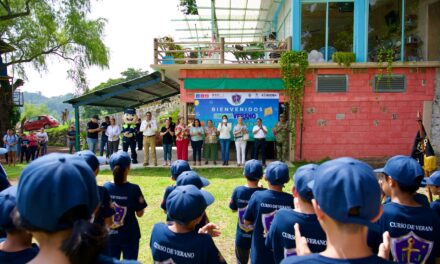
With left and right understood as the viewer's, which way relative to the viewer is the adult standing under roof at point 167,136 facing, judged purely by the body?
facing the viewer

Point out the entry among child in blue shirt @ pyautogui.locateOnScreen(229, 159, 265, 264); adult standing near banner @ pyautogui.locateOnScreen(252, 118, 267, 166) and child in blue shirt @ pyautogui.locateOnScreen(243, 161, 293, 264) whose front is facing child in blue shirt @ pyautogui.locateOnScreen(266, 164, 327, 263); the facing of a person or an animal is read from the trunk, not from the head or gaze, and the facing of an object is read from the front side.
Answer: the adult standing near banner

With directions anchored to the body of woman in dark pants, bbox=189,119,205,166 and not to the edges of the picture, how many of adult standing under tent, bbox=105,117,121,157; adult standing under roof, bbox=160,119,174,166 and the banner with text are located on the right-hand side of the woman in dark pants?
2

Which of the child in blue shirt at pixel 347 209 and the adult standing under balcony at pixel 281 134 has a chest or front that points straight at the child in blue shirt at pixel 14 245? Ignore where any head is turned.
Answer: the adult standing under balcony

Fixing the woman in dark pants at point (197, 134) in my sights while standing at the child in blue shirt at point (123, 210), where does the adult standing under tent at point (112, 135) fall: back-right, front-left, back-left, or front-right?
front-left

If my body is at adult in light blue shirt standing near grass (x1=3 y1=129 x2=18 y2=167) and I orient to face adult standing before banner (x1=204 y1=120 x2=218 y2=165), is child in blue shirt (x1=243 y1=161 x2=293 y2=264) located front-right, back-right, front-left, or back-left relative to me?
front-right

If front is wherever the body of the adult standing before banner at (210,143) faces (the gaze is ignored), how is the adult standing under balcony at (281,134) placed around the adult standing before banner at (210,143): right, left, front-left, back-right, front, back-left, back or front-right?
left

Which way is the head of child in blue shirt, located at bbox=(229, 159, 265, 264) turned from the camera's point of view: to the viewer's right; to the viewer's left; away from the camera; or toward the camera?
away from the camera

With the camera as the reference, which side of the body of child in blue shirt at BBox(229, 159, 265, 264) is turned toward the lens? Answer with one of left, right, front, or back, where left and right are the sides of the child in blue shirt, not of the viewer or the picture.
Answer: back

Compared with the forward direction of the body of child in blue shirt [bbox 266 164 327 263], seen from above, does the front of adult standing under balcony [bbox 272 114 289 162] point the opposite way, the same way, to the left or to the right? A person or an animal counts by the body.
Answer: the opposite way

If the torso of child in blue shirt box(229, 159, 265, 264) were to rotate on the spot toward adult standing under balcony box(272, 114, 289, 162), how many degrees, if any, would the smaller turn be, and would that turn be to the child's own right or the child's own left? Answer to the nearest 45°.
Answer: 0° — they already face them

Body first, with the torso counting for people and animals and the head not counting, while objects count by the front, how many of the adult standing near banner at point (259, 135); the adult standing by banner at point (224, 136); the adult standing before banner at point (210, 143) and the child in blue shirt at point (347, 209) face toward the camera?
3

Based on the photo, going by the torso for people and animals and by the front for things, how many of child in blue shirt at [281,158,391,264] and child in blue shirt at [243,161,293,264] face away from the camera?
2

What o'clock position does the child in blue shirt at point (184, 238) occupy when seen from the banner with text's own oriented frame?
The child in blue shirt is roughly at 12 o'clock from the banner with text.

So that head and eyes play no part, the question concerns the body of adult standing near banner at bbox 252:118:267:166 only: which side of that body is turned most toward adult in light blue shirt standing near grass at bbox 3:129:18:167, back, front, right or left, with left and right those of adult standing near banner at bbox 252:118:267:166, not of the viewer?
right

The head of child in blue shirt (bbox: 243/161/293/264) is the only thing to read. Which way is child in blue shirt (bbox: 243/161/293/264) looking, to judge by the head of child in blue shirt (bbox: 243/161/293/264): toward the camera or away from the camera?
away from the camera

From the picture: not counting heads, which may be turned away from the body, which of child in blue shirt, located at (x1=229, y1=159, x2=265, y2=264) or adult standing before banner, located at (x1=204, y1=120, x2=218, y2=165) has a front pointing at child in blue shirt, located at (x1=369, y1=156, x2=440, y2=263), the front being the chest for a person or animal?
the adult standing before banner

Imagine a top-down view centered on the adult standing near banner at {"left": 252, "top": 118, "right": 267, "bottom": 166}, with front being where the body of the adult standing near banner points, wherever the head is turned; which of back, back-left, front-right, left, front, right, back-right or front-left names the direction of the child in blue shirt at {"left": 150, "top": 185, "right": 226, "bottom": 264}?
front

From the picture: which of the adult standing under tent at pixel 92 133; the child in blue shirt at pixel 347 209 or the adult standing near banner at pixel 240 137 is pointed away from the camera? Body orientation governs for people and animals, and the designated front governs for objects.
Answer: the child in blue shirt

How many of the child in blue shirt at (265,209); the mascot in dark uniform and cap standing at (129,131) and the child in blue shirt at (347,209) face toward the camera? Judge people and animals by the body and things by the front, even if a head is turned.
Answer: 1

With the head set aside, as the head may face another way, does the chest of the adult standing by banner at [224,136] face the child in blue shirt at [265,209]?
yes

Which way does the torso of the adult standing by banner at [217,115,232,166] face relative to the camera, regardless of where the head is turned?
toward the camera
